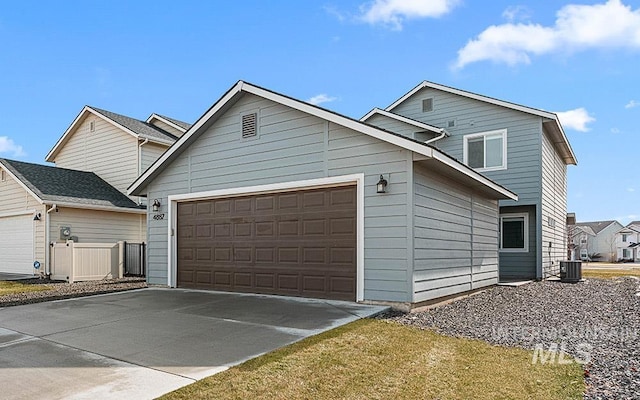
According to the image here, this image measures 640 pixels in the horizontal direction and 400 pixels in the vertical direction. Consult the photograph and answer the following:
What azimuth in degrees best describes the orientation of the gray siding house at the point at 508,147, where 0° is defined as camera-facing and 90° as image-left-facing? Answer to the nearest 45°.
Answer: approximately 45°

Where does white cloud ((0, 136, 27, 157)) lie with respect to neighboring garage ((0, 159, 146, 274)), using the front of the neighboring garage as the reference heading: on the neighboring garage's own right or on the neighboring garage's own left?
on the neighboring garage's own right

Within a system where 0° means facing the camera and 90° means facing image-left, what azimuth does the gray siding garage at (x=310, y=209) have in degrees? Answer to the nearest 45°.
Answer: approximately 45°
